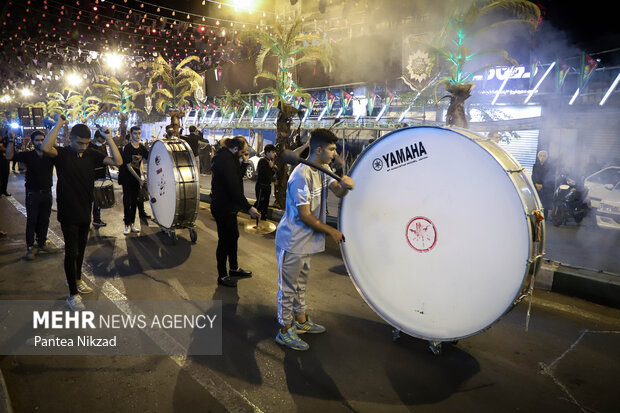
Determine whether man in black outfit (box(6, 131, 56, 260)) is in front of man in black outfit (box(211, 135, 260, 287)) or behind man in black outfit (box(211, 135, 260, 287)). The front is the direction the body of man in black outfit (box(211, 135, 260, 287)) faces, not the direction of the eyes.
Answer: behind

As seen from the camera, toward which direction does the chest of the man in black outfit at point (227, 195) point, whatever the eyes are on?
to the viewer's right

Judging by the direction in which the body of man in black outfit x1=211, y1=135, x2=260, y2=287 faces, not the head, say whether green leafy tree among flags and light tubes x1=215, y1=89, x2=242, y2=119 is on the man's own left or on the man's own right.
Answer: on the man's own left

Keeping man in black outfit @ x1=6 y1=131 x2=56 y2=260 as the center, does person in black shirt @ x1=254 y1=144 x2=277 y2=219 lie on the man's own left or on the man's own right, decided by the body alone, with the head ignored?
on the man's own left

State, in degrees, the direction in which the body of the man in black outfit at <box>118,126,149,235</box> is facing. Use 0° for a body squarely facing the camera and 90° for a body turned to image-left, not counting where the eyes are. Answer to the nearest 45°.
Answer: approximately 315°

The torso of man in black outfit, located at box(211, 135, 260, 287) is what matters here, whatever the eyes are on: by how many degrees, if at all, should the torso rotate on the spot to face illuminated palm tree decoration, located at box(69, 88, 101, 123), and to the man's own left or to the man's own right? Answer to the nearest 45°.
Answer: approximately 90° to the man's own left

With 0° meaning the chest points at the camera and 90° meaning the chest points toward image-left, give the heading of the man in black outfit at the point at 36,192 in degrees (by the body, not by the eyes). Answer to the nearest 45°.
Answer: approximately 315°

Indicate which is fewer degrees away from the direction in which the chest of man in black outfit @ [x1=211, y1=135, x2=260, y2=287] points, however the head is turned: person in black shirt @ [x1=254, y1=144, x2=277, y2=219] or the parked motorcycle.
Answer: the parked motorcycle
